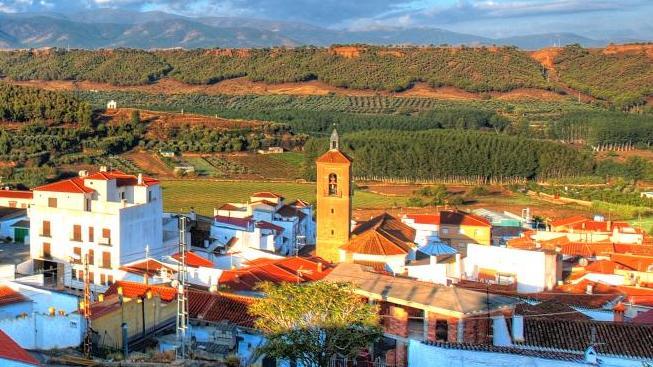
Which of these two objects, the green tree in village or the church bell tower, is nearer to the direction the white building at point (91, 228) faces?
the green tree in village

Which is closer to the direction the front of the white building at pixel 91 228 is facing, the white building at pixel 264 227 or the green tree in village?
the green tree in village

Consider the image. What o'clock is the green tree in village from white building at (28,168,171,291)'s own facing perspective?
The green tree in village is roughly at 10 o'clock from the white building.

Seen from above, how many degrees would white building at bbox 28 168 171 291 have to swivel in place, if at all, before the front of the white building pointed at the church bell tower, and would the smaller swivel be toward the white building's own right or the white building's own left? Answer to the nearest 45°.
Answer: approximately 135° to the white building's own left

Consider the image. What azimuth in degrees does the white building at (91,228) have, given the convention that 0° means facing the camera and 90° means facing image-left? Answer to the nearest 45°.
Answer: approximately 45°

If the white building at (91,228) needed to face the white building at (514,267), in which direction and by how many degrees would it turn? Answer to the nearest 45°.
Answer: approximately 90° to its left

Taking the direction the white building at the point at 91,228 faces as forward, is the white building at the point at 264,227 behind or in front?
behind

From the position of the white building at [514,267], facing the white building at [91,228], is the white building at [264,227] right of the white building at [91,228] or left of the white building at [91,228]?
right
